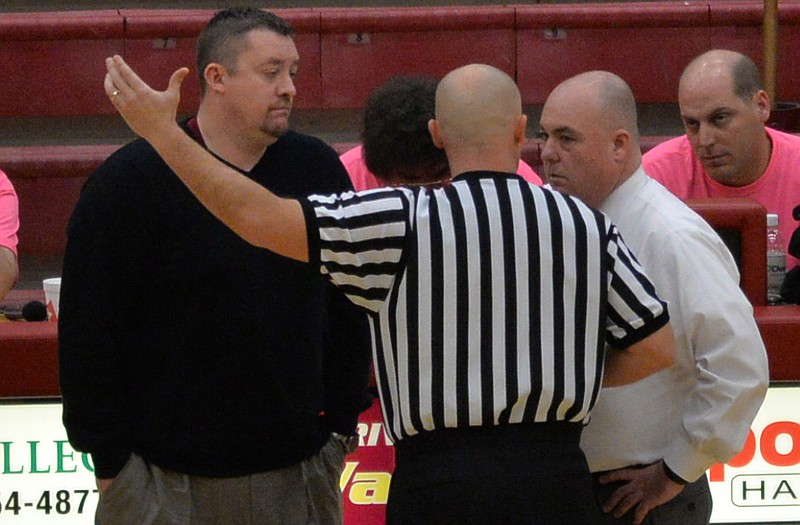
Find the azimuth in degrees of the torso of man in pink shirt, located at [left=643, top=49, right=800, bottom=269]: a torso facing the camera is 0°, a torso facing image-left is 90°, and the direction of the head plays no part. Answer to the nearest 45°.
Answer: approximately 45°

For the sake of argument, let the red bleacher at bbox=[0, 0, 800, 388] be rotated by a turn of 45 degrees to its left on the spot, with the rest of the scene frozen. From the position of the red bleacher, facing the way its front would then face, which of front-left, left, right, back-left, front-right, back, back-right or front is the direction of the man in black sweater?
front-right

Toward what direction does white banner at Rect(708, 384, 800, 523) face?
toward the camera

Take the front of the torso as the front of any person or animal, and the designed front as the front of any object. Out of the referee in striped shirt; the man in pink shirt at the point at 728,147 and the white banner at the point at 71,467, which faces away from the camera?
the referee in striped shirt

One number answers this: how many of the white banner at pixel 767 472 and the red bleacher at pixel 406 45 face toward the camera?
2

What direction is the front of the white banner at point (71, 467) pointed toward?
toward the camera

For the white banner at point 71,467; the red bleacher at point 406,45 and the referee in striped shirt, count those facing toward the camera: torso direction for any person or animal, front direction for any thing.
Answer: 2

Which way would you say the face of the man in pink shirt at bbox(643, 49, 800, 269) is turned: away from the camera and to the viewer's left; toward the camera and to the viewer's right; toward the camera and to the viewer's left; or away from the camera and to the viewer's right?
toward the camera and to the viewer's left

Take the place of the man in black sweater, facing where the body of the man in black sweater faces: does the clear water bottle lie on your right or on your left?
on your left

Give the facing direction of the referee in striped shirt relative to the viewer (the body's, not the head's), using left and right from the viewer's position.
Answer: facing away from the viewer

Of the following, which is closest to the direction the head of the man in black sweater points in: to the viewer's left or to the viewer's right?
to the viewer's right

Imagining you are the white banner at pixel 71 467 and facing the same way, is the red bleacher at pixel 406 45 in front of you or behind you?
behind

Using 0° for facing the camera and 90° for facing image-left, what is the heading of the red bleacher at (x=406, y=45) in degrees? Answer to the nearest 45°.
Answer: approximately 0°

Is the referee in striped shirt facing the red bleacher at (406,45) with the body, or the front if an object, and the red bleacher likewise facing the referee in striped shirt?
yes

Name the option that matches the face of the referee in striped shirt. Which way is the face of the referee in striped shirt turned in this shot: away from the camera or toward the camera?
away from the camera

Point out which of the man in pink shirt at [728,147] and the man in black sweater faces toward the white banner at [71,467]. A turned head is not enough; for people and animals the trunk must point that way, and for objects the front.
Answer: the man in pink shirt

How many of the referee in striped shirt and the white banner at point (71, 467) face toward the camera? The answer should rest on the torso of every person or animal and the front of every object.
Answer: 1
